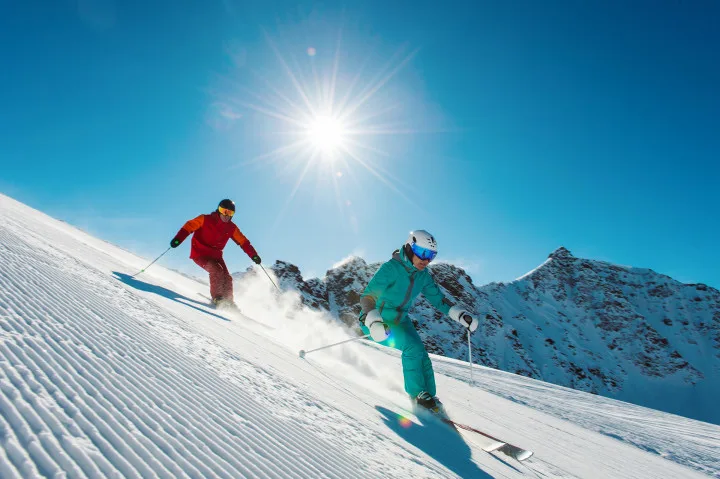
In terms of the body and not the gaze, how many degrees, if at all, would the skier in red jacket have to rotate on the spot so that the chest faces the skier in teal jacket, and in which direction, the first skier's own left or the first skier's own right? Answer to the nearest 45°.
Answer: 0° — they already face them

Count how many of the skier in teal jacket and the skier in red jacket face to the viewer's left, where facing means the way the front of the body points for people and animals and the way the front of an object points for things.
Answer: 0

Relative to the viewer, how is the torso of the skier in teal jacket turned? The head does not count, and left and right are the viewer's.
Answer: facing the viewer and to the right of the viewer

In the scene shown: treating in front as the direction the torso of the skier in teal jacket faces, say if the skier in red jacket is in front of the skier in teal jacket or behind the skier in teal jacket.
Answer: behind

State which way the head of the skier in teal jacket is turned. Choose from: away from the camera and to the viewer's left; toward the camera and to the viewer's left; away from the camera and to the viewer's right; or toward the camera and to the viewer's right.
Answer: toward the camera and to the viewer's right
